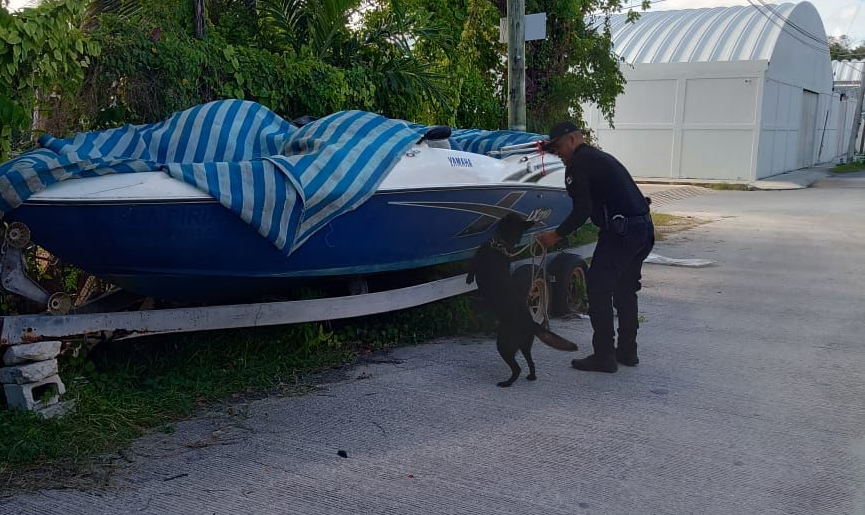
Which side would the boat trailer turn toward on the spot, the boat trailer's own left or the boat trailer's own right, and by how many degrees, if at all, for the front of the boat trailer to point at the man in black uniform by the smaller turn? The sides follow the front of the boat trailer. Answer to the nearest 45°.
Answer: approximately 135° to the boat trailer's own left

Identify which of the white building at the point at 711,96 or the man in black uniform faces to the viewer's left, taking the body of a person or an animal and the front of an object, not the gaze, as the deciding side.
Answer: the man in black uniform

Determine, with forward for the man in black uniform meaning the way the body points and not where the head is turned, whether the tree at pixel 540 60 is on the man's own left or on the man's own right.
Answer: on the man's own right

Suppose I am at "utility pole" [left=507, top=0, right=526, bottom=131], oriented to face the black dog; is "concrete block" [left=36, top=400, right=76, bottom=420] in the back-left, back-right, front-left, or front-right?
front-right

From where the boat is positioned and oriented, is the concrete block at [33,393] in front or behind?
in front

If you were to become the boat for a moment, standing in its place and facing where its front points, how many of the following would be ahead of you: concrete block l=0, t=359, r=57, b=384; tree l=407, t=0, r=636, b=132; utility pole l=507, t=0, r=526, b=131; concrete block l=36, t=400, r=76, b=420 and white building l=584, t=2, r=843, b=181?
2

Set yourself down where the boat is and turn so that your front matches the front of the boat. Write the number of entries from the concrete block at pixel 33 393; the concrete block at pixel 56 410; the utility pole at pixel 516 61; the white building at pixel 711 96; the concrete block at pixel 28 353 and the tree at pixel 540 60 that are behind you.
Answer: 3

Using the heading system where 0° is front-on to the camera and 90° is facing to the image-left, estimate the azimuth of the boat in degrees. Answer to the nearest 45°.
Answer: approximately 45°

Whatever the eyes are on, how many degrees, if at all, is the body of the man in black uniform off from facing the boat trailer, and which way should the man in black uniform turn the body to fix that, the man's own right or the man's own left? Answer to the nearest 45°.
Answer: approximately 45° to the man's own left

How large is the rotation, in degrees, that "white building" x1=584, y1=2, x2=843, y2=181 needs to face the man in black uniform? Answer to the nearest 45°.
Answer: approximately 45° to its right

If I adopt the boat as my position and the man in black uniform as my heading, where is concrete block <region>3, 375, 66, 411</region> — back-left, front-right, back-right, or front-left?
back-right

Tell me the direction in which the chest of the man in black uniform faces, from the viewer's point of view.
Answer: to the viewer's left

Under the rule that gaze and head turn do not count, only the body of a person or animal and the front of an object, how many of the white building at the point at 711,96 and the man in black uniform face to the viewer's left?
1

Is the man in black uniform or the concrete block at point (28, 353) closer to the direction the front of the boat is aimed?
the concrete block

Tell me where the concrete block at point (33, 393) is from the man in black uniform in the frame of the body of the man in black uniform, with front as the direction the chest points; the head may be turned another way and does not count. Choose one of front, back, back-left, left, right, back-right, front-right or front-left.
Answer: front-left

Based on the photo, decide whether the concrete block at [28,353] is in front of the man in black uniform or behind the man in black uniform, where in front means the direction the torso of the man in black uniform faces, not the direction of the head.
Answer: in front

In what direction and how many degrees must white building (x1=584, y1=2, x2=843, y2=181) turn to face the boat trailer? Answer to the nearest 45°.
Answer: approximately 45° to its right
